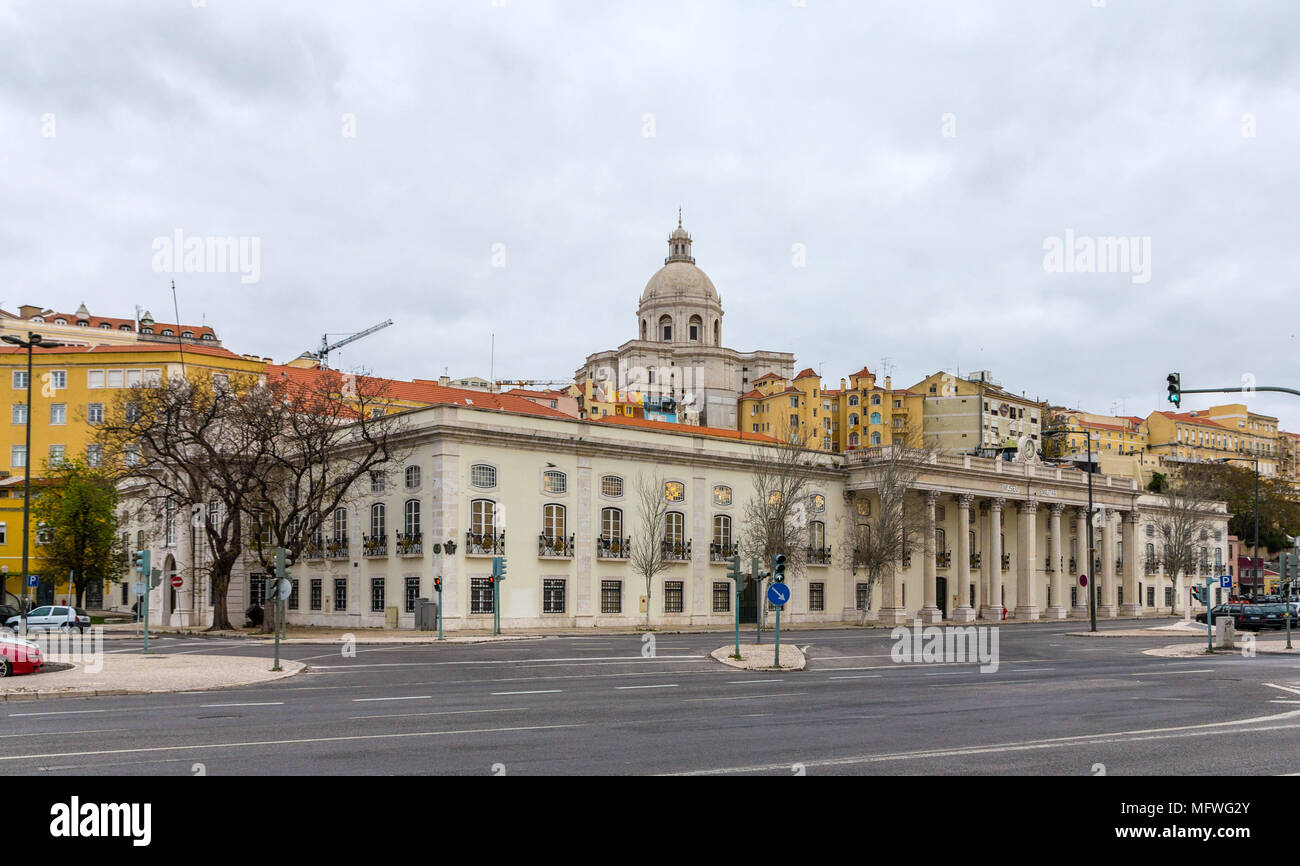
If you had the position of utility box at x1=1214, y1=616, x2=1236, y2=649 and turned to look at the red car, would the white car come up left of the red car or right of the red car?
right

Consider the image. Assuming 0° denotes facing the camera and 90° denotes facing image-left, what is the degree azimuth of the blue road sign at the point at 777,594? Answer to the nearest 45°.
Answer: approximately 0°

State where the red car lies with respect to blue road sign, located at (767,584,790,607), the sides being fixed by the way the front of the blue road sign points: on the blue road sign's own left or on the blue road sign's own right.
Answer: on the blue road sign's own right

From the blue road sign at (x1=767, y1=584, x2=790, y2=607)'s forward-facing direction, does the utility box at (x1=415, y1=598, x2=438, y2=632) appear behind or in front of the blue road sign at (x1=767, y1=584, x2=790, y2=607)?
behind

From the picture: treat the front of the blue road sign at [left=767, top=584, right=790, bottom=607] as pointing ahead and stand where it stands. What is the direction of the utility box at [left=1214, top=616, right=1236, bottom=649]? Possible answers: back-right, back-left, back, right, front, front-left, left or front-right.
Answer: back-left

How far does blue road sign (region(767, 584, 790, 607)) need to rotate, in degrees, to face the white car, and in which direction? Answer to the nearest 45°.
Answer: approximately 135° to its right
